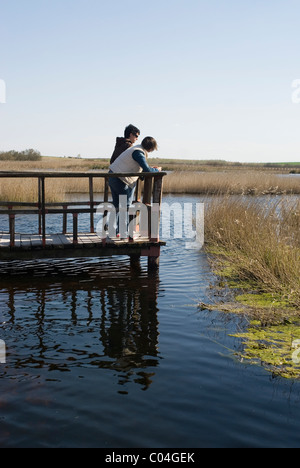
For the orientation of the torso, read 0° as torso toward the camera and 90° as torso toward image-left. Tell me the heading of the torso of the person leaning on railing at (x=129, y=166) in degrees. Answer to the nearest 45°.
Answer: approximately 270°
